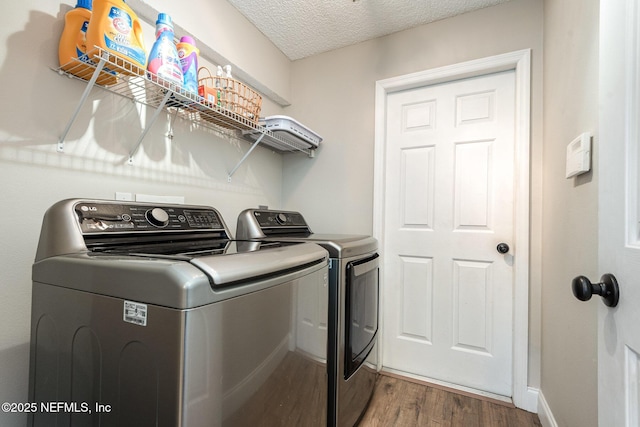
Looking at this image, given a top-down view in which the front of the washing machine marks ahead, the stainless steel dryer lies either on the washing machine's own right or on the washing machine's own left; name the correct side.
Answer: on the washing machine's own left

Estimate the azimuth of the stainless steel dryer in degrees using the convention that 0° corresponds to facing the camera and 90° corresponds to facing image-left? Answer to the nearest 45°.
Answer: approximately 315°

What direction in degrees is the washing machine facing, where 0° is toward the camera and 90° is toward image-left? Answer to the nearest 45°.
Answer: approximately 315°

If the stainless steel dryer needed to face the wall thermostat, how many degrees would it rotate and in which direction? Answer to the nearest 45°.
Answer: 0° — it already faces it

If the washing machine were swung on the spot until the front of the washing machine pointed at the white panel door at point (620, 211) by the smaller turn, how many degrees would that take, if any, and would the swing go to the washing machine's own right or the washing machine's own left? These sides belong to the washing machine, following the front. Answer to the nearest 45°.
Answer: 0° — it already faces it

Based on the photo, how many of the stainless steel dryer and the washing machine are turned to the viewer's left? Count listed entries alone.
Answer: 0
